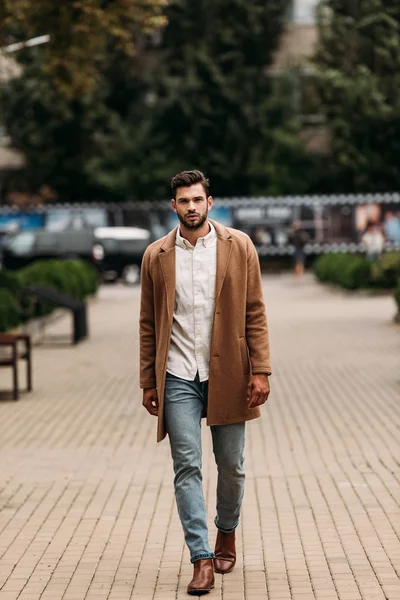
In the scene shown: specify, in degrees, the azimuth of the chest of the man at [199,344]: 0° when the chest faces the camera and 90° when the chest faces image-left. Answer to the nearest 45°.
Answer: approximately 0°

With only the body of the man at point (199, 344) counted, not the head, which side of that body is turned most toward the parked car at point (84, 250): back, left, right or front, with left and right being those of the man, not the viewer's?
back

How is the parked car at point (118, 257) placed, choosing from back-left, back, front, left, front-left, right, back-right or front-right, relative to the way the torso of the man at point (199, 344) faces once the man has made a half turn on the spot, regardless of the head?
front

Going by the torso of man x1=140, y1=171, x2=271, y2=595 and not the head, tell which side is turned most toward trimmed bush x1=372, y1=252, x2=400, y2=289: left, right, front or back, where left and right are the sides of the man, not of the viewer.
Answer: back

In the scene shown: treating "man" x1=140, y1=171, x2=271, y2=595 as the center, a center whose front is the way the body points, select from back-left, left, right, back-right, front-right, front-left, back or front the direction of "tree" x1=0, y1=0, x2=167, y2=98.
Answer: back

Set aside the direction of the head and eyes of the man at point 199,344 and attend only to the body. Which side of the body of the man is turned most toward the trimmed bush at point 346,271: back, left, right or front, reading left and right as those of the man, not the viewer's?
back

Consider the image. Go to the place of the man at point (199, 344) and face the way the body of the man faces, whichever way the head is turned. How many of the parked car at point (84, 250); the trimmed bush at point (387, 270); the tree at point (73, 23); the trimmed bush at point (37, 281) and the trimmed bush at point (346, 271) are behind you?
5

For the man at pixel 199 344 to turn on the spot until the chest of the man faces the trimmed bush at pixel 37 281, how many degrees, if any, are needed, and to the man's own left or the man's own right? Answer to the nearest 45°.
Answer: approximately 180°
